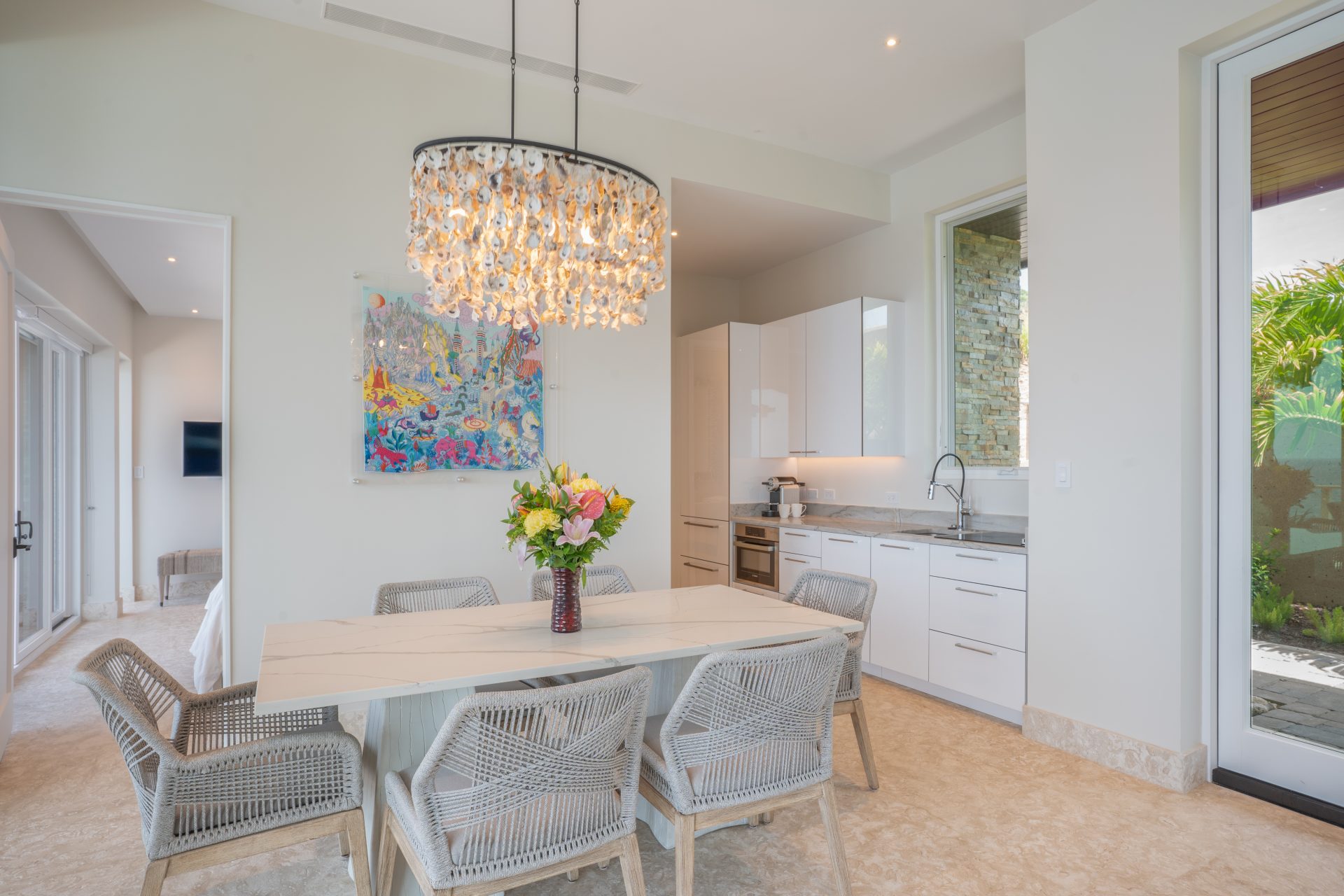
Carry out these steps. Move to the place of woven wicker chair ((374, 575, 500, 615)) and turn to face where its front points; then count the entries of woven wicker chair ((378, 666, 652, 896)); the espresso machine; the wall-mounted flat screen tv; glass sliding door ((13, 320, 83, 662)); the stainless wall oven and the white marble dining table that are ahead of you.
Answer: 2

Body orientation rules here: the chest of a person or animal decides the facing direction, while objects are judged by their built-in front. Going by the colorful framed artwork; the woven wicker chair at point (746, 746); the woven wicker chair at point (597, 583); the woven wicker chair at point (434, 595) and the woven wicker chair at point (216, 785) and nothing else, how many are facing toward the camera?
3

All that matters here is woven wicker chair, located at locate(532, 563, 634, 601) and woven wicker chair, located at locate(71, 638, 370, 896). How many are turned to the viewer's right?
1

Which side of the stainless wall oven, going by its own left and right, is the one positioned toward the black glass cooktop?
left

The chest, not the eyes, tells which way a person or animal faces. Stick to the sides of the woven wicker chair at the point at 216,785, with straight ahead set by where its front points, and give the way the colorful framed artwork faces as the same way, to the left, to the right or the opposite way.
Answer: to the right

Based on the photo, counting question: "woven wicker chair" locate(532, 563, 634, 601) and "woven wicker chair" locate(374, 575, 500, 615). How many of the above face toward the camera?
2

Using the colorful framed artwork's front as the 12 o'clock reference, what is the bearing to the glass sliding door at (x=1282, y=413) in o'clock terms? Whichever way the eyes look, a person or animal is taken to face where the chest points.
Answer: The glass sliding door is roughly at 10 o'clock from the colorful framed artwork.

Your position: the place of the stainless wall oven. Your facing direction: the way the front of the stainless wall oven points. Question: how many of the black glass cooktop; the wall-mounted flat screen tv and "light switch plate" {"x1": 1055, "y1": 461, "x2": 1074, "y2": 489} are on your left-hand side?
2

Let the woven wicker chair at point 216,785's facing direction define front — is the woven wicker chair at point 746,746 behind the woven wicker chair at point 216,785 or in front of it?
in front

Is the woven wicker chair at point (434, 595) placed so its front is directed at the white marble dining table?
yes

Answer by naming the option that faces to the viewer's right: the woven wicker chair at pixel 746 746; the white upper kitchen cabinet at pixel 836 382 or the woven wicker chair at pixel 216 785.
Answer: the woven wicker chair at pixel 216 785

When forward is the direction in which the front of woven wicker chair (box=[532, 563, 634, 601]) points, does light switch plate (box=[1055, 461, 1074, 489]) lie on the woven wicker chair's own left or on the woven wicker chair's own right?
on the woven wicker chair's own left

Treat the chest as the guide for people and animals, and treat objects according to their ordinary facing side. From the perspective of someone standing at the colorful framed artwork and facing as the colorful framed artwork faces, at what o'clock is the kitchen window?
The kitchen window is roughly at 9 o'clock from the colorful framed artwork.

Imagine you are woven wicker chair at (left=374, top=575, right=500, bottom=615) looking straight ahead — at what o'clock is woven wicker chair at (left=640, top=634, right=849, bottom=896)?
woven wicker chair at (left=640, top=634, right=849, bottom=896) is roughly at 11 o'clock from woven wicker chair at (left=374, top=575, right=500, bottom=615).

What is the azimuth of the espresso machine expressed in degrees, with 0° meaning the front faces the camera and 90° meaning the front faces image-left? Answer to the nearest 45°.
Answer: approximately 45°

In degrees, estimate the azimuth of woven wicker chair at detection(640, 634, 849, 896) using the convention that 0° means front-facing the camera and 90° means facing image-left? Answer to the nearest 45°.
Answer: approximately 135°

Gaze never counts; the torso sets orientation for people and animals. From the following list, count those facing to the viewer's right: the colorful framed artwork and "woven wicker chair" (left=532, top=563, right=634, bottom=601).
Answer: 0

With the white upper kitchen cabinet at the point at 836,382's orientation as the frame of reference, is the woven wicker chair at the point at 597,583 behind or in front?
in front

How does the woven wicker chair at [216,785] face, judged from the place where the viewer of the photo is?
facing to the right of the viewer

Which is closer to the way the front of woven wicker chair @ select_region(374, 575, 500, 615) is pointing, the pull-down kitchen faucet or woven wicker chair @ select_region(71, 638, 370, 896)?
the woven wicker chair
